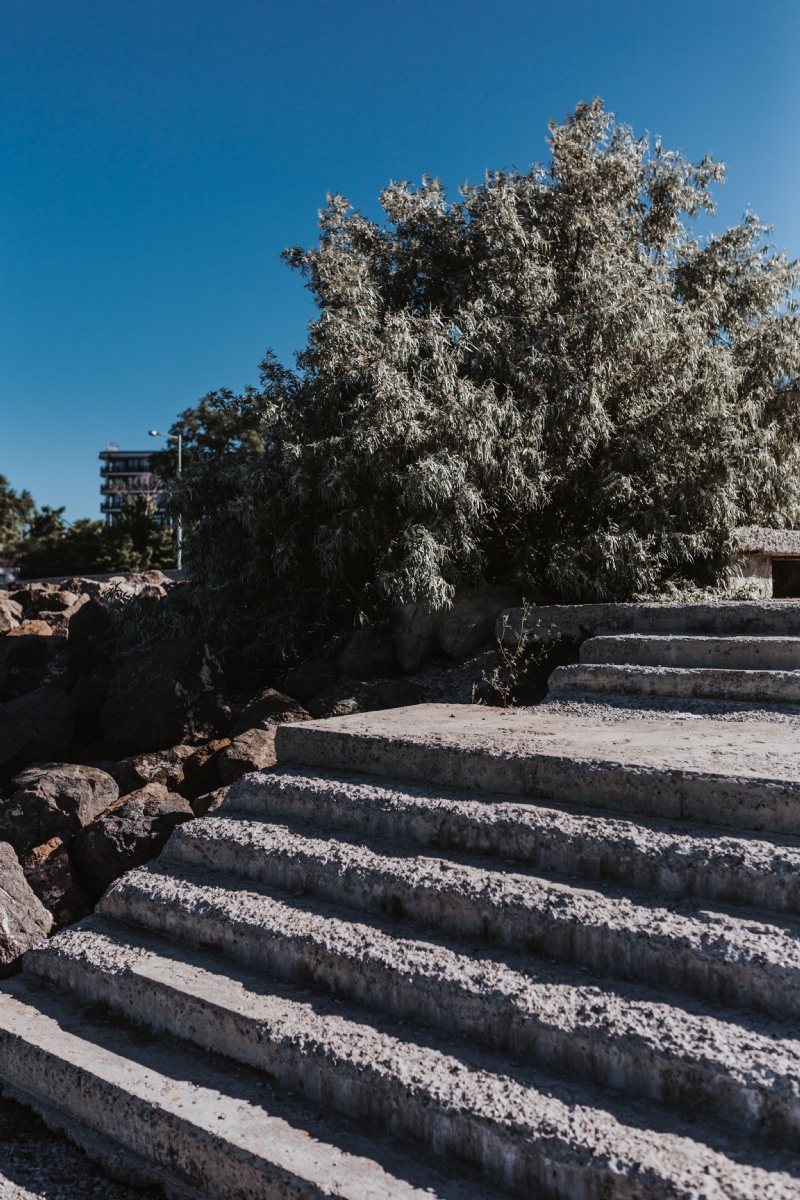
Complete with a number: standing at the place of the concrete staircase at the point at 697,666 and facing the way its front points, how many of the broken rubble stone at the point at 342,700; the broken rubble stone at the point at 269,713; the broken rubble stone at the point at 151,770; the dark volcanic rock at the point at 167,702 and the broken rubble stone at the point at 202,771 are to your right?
5

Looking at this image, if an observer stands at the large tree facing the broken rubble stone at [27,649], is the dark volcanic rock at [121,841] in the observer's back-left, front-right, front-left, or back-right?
front-left

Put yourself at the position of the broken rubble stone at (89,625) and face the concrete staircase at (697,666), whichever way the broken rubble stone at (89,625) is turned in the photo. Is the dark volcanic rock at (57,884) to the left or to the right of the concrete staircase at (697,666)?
right

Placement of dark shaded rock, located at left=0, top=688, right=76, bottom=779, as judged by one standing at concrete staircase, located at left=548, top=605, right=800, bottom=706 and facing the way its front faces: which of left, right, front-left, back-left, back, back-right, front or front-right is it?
right

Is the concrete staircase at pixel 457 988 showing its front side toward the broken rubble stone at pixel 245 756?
no

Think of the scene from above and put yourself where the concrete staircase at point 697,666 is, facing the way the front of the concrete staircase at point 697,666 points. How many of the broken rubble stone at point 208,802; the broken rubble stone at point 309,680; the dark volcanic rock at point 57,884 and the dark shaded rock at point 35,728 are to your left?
0

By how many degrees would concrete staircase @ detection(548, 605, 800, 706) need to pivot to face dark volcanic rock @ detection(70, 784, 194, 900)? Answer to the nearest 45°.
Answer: approximately 45° to its right

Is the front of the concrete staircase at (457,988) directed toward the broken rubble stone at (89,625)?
no

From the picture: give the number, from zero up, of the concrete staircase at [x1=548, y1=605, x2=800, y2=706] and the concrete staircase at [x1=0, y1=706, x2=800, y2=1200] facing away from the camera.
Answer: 0

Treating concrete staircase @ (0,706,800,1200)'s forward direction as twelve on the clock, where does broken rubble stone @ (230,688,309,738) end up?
The broken rubble stone is roughly at 4 o'clock from the concrete staircase.

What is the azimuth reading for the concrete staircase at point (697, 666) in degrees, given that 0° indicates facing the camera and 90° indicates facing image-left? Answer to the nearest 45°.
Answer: approximately 0°

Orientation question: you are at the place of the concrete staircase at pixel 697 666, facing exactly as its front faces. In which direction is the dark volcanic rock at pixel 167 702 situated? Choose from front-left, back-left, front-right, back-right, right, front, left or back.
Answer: right

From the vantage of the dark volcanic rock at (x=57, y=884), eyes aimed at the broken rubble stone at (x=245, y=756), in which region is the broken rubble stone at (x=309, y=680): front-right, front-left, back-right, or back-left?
front-left

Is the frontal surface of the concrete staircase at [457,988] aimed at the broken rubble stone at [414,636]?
no

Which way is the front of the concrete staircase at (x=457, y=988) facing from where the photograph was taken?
facing the viewer and to the left of the viewer

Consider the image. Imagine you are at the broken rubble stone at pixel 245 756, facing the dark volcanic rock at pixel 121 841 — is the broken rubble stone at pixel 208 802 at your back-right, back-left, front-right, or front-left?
front-left

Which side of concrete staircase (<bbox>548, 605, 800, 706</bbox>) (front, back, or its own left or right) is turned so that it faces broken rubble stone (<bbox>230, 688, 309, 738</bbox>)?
right

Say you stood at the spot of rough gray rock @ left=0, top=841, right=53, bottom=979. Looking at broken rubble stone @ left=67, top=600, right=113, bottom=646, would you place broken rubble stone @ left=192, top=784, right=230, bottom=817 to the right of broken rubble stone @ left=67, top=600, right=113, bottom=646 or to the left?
right

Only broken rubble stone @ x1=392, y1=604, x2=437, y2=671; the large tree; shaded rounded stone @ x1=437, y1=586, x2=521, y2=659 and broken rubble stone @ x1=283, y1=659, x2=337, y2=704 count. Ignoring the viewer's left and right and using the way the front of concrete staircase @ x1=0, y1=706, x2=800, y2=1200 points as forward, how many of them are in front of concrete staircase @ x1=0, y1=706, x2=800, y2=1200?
0

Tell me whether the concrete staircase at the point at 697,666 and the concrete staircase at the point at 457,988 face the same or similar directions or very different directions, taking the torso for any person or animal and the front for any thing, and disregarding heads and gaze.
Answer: same or similar directions
